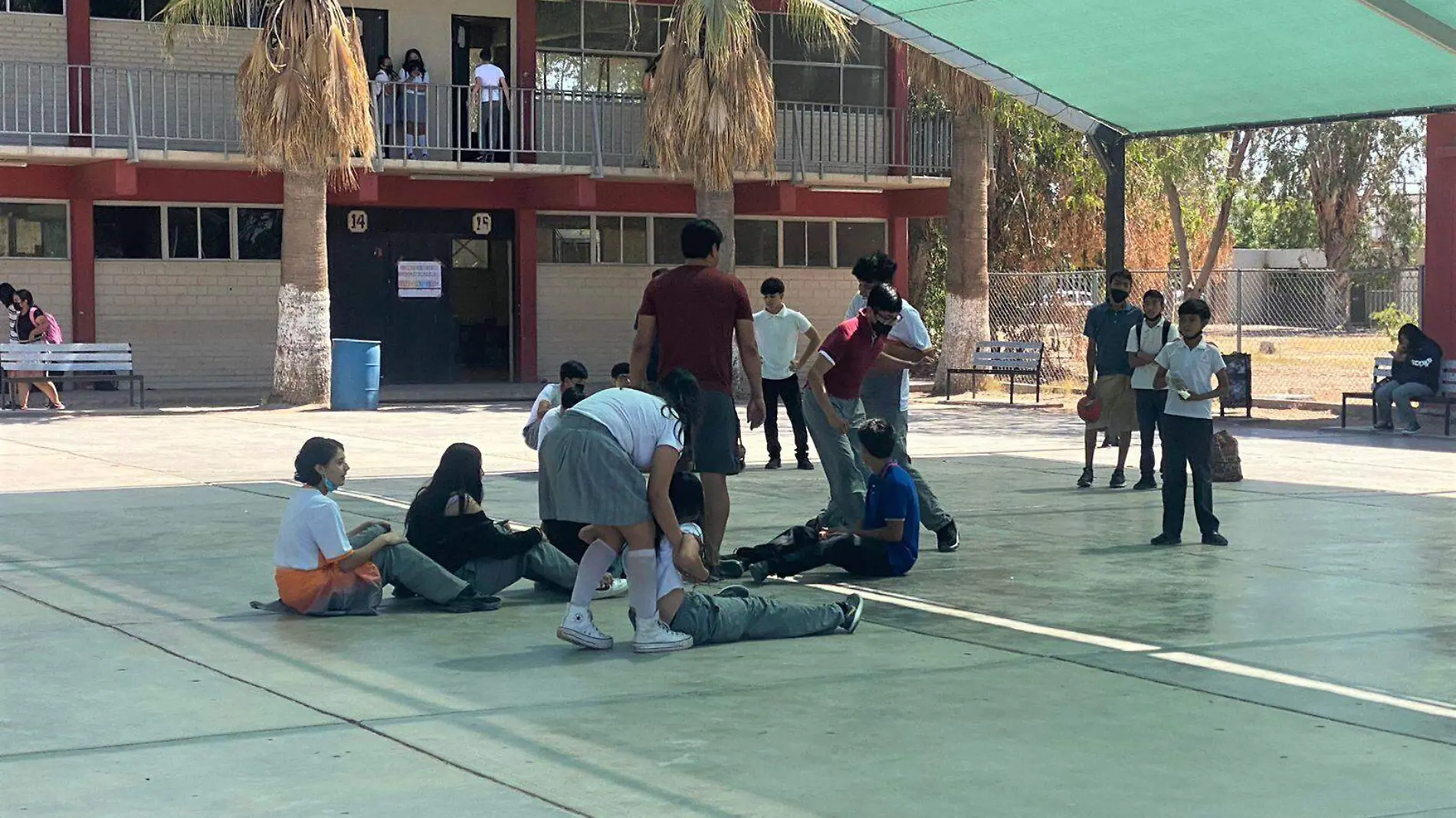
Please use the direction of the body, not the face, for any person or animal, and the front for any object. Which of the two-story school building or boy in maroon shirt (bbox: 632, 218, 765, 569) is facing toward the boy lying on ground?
the two-story school building

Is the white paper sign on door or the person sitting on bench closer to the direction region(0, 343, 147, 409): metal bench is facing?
the person sitting on bench

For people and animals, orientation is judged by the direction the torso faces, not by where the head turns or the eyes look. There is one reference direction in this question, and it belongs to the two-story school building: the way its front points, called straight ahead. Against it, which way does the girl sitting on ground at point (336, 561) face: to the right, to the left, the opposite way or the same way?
to the left

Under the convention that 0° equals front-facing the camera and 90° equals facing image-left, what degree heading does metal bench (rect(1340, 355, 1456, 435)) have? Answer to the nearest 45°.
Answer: approximately 45°

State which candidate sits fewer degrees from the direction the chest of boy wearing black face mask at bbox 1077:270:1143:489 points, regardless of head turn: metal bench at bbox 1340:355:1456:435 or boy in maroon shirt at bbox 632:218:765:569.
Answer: the boy in maroon shirt

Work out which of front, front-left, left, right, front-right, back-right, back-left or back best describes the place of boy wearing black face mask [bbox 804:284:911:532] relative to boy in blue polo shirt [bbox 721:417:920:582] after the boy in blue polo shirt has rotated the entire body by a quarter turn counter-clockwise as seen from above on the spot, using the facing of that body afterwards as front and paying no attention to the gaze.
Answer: back

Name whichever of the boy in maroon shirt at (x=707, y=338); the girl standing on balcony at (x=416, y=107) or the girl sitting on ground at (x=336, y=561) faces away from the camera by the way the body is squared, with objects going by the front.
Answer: the boy in maroon shirt

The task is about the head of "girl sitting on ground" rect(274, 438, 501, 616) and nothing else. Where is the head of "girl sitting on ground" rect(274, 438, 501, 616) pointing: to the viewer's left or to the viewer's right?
to the viewer's right

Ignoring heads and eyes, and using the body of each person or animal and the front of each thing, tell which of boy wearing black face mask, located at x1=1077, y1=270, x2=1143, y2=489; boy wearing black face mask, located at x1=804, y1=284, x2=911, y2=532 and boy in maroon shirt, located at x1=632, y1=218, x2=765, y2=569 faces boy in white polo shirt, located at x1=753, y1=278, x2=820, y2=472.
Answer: the boy in maroon shirt

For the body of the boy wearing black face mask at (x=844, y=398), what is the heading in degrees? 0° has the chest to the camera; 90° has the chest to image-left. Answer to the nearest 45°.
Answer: approximately 315°

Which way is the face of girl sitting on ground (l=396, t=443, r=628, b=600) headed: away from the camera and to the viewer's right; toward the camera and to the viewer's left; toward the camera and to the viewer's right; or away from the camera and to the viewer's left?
away from the camera and to the viewer's right

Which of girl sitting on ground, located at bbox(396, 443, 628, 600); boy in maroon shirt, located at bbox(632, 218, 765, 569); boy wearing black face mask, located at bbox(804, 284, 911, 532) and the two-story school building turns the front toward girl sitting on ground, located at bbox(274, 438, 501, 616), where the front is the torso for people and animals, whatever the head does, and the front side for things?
the two-story school building

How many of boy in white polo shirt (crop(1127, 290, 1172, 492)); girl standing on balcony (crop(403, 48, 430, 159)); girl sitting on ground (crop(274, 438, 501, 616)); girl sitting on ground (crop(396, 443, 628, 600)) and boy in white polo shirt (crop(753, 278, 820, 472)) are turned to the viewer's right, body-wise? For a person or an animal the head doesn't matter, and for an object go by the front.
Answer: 2

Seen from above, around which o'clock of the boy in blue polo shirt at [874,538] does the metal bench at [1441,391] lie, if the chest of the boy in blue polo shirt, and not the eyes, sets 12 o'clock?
The metal bench is roughly at 4 o'clock from the boy in blue polo shirt.

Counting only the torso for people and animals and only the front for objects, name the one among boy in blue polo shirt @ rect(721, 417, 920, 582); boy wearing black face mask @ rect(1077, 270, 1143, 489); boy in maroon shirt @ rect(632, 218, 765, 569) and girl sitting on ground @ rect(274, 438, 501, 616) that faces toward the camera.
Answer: the boy wearing black face mask
